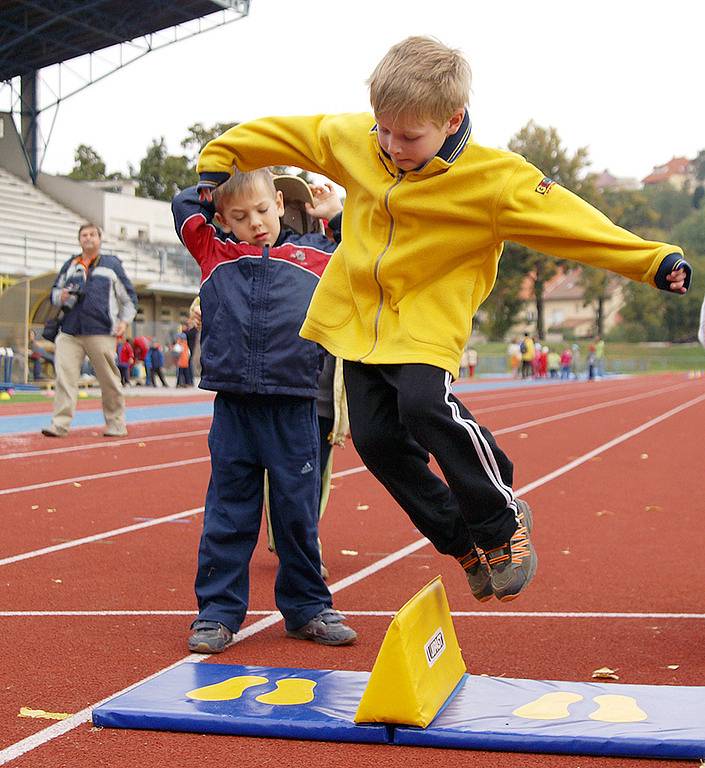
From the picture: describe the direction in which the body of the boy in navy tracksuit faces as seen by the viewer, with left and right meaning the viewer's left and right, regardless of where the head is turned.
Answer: facing the viewer

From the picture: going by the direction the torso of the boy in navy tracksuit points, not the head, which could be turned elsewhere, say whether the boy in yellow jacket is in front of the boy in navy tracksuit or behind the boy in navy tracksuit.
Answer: in front

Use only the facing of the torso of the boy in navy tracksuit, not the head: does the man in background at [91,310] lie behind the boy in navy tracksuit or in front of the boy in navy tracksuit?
behind

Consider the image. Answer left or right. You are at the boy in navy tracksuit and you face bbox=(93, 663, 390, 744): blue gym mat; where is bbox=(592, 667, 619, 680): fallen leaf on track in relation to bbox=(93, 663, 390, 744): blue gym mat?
left

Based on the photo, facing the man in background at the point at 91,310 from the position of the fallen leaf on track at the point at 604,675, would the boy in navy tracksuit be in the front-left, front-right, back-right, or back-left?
front-left

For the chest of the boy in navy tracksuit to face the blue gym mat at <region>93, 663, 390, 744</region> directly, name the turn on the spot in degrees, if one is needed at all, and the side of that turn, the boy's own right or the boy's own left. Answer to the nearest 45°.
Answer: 0° — they already face it

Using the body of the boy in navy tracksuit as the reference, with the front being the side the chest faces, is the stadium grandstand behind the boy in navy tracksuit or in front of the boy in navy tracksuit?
behind

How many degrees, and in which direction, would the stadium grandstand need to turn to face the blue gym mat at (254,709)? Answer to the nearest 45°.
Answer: approximately 45° to its right

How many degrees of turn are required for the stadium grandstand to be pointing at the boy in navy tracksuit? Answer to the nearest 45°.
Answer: approximately 45° to its right

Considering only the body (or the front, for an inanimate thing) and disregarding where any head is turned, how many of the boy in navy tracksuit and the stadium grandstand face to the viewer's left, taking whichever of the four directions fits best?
0

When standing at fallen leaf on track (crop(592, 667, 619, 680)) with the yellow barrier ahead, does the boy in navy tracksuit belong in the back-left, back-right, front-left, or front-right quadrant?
front-right

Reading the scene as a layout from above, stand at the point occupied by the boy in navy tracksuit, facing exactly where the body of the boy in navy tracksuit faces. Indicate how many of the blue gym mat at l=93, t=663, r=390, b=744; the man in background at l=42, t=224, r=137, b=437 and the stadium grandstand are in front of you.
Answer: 1

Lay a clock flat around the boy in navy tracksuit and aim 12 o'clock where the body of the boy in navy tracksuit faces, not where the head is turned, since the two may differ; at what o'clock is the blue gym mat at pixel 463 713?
The blue gym mat is roughly at 11 o'clock from the boy in navy tracksuit.

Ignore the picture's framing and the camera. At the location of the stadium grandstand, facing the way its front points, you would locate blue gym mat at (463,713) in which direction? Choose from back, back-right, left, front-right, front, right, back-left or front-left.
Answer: front-right

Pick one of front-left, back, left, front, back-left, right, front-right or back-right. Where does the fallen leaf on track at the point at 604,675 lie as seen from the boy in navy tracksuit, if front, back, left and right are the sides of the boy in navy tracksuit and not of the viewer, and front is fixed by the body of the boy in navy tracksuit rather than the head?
front-left

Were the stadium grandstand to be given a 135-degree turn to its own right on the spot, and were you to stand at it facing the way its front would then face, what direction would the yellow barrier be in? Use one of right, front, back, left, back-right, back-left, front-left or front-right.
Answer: left
